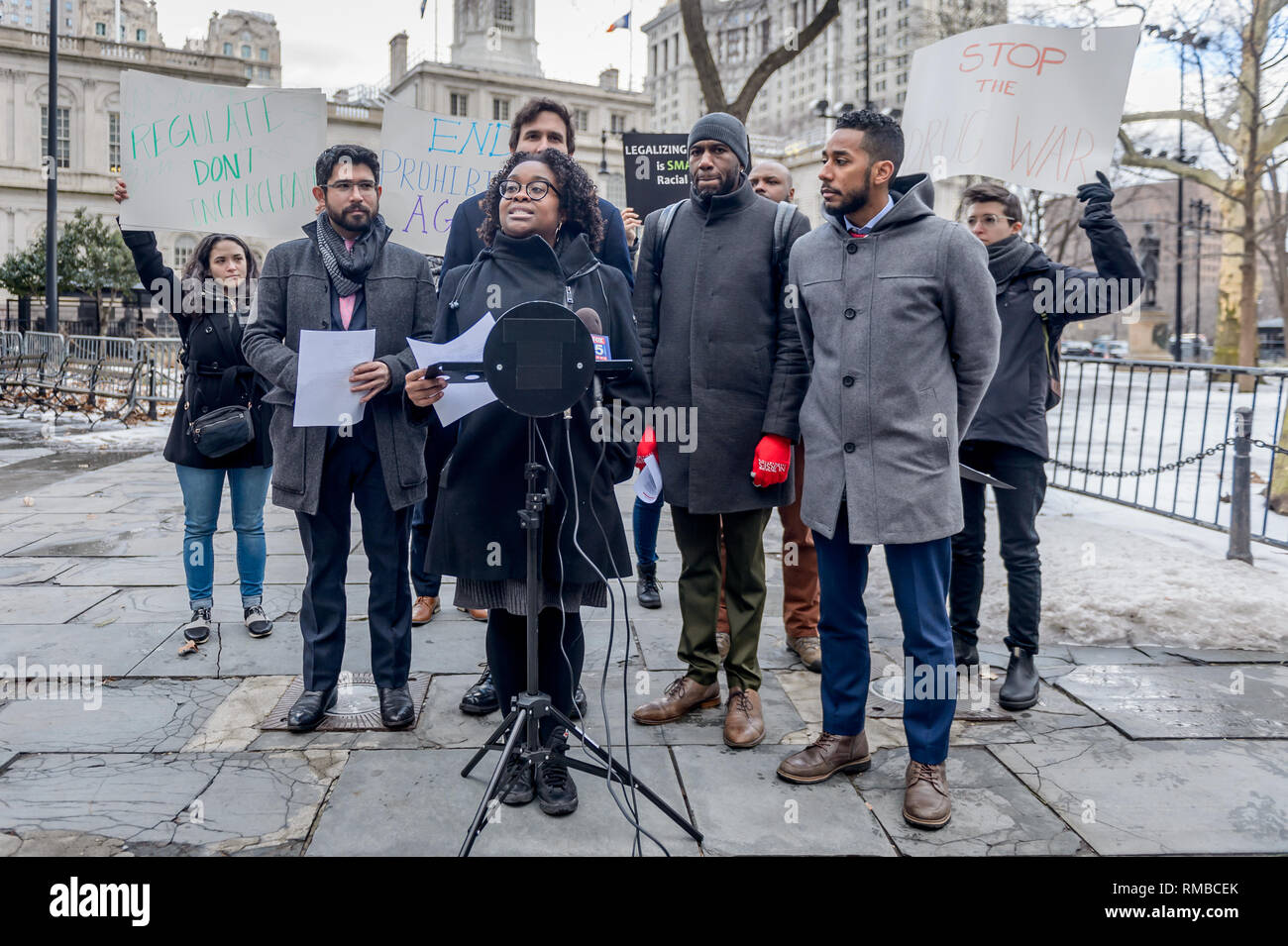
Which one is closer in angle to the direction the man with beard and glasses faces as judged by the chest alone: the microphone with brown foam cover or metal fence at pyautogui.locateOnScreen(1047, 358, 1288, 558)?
the microphone with brown foam cover

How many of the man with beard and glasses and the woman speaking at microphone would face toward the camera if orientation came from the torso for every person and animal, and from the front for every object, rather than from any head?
2

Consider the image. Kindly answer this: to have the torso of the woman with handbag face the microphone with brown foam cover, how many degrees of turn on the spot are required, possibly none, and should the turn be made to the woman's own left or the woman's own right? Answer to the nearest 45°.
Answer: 0° — they already face it

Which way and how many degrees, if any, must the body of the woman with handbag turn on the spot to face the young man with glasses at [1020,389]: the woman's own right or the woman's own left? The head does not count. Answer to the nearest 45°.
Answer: approximately 45° to the woman's own left

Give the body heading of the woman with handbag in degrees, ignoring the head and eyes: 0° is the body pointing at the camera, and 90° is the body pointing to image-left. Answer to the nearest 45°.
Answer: approximately 0°
